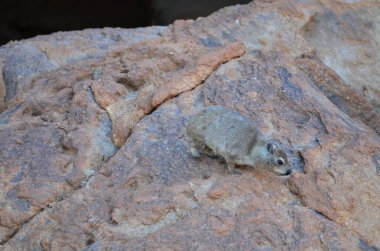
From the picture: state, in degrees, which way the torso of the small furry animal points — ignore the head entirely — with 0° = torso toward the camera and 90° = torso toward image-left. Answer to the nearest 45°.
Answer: approximately 270°
